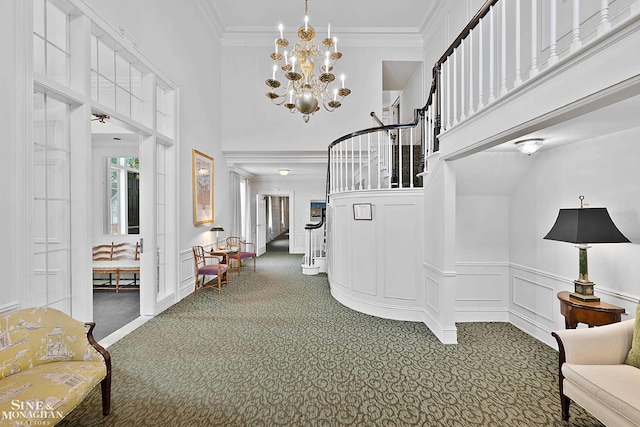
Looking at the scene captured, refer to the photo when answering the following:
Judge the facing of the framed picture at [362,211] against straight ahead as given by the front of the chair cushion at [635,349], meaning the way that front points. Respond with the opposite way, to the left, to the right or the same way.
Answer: to the left

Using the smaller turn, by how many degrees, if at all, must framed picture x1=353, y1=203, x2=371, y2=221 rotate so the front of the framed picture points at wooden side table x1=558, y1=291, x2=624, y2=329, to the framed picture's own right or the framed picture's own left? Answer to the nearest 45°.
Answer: approximately 45° to the framed picture's own left

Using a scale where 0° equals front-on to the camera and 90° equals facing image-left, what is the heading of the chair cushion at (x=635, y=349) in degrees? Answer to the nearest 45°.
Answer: approximately 45°

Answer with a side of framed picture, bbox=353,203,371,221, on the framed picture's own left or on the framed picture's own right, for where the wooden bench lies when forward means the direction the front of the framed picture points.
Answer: on the framed picture's own right

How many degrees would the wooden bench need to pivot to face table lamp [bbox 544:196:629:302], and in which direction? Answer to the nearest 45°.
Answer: approximately 45° to its left

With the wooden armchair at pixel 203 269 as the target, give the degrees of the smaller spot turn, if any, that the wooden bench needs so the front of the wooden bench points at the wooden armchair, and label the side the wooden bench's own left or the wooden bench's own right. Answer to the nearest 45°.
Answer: approximately 45° to the wooden bench's own left

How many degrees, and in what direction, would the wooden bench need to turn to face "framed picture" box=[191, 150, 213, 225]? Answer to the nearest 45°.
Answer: approximately 45° to its left

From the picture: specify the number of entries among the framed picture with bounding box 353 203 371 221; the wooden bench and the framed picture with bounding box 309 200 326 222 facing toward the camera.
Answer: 3

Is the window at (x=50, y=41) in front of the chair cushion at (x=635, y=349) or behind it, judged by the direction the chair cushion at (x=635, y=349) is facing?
in front

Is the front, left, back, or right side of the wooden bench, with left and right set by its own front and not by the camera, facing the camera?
front

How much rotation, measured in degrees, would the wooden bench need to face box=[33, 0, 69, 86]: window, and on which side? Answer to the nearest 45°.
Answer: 0° — it already faces it

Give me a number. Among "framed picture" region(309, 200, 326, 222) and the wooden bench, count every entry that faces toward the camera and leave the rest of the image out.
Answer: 2

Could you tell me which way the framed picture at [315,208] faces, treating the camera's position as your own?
facing the viewer

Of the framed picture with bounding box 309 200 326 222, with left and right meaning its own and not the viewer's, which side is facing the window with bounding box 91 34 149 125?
front

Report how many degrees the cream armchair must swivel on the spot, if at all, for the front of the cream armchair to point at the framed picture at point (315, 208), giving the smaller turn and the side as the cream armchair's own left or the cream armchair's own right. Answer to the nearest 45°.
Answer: approximately 90° to the cream armchair's own right
